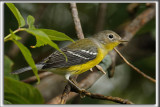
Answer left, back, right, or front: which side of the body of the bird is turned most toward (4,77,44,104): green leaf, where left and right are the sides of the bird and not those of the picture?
back

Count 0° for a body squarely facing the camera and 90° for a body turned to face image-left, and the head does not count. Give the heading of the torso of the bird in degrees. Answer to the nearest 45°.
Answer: approximately 270°
